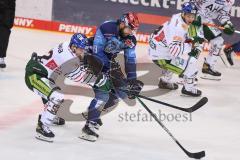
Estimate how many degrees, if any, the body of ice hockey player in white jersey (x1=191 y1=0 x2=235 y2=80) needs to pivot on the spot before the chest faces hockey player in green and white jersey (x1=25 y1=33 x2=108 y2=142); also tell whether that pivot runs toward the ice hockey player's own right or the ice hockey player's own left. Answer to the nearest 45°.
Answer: approximately 90° to the ice hockey player's own right

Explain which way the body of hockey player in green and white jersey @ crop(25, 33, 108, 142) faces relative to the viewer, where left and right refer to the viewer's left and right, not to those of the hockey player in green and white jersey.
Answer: facing to the right of the viewer

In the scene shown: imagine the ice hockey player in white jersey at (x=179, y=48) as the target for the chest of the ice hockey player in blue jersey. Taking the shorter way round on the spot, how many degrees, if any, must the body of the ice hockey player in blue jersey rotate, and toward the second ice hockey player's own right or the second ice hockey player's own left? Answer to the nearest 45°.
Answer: approximately 90° to the second ice hockey player's own left

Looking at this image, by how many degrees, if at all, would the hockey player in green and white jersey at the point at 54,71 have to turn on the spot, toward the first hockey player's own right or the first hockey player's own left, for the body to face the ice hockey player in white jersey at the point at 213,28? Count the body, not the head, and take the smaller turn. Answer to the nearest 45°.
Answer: approximately 45° to the first hockey player's own left

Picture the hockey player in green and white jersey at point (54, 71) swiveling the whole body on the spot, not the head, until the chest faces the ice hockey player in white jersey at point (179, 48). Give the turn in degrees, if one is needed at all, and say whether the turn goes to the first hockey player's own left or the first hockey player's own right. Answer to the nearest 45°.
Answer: approximately 45° to the first hockey player's own left
